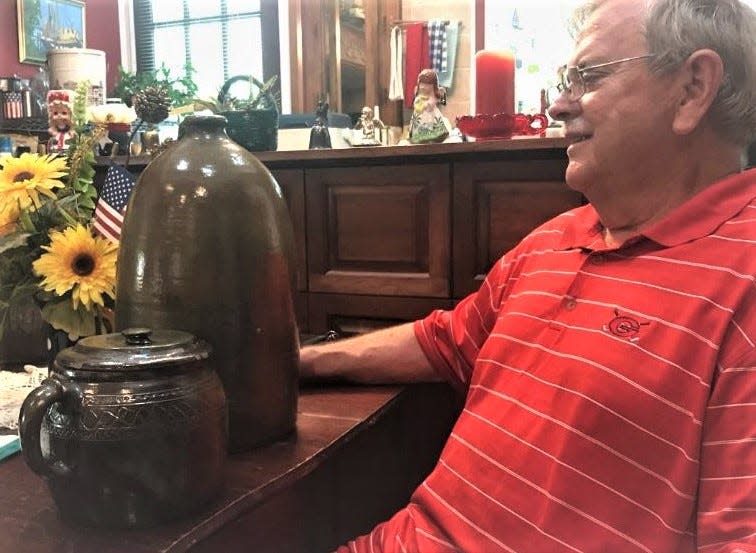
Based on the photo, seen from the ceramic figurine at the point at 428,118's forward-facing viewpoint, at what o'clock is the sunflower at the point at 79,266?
The sunflower is roughly at 1 o'clock from the ceramic figurine.

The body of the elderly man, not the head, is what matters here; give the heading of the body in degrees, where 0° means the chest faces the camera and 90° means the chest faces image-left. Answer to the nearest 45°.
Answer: approximately 45°

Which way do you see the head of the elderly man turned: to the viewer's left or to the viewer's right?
to the viewer's left

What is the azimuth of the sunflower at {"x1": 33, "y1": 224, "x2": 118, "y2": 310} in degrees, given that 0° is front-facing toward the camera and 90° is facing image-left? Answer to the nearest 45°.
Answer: approximately 0°

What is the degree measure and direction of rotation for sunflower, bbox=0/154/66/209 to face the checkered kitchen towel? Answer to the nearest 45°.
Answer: approximately 135° to its left

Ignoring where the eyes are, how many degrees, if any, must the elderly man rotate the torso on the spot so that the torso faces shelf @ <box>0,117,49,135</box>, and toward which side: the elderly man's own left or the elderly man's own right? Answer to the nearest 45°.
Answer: approximately 90° to the elderly man's own right

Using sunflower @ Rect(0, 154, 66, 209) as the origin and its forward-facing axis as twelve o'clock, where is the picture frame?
The picture frame is roughly at 6 o'clock from the sunflower.

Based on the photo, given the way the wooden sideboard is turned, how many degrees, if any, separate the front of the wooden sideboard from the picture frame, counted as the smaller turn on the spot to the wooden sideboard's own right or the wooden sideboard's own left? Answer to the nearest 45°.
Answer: approximately 135° to the wooden sideboard's own right

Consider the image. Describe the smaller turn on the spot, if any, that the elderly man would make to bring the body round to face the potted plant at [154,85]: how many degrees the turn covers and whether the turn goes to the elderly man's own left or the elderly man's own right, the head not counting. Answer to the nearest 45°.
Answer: approximately 90° to the elderly man's own right
